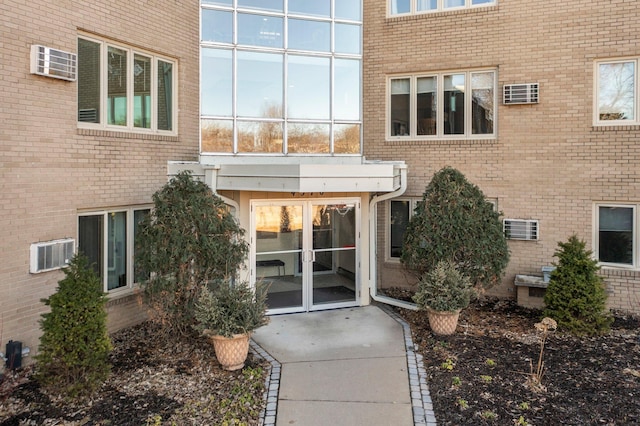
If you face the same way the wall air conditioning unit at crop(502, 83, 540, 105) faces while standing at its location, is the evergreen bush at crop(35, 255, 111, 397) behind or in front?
in front

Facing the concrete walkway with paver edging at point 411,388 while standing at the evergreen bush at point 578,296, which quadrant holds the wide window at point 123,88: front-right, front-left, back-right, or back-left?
front-right

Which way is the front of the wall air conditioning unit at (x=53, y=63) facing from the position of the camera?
facing the viewer and to the right of the viewer

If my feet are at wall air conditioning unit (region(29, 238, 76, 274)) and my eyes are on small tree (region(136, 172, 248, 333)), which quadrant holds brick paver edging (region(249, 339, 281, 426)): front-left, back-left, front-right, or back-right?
front-right

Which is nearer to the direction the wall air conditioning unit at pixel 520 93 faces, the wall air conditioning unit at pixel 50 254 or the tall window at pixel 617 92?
the wall air conditioning unit at pixel 50 254

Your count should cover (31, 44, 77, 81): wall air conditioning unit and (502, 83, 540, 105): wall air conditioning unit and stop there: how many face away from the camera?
0

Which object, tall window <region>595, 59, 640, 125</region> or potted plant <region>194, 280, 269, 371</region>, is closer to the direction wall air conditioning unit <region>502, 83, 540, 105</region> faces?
the potted plant

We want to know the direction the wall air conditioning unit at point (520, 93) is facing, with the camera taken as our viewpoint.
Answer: facing the viewer

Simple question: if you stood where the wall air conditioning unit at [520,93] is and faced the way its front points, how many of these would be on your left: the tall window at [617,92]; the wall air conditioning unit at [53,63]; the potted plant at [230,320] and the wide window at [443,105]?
1

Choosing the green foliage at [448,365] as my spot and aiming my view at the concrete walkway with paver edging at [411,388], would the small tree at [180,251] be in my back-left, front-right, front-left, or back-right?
front-right

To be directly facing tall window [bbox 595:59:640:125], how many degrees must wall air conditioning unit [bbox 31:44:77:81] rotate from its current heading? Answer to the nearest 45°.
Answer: approximately 45° to its left
